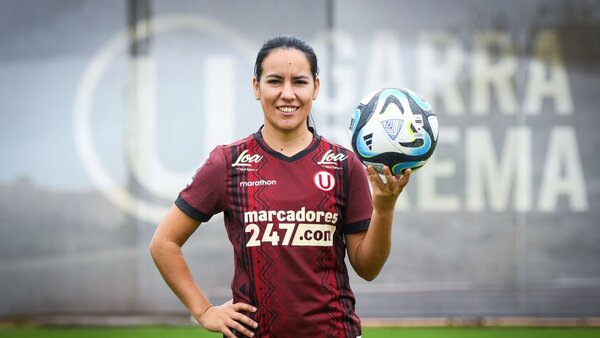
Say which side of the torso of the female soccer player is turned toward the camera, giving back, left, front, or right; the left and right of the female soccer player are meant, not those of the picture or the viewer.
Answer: front

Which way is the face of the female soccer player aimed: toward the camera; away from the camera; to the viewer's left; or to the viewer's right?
toward the camera
